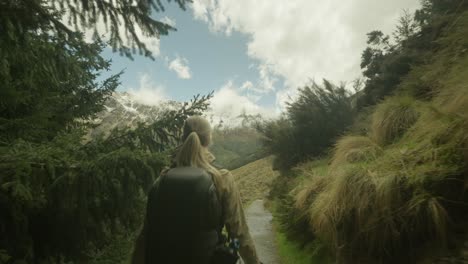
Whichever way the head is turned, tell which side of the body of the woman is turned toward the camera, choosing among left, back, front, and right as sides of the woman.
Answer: back
